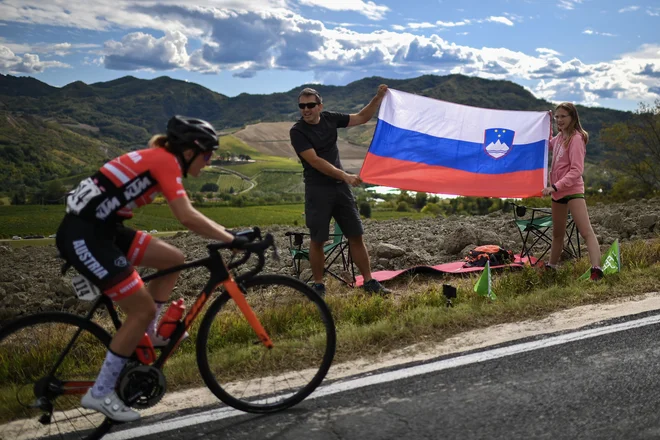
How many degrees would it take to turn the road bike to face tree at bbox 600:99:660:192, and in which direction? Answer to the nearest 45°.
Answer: approximately 45° to its left

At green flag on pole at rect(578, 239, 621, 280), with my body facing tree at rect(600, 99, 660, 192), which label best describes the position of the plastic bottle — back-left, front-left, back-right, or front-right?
back-left

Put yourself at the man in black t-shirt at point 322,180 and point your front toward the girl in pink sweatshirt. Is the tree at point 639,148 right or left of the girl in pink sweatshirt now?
left

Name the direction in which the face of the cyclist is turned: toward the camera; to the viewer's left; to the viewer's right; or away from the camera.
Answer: to the viewer's right

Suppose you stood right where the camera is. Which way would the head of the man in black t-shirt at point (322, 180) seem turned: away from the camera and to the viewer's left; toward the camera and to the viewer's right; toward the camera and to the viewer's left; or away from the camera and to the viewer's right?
toward the camera and to the viewer's left

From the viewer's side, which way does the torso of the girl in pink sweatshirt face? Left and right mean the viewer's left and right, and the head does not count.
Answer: facing the viewer and to the left of the viewer

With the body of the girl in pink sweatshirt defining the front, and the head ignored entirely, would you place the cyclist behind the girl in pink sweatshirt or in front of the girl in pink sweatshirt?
in front

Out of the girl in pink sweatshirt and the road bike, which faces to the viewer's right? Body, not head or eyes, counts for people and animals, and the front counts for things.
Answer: the road bike

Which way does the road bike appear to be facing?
to the viewer's right

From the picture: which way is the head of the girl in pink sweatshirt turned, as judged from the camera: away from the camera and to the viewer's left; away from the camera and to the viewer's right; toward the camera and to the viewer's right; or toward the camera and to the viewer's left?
toward the camera and to the viewer's left

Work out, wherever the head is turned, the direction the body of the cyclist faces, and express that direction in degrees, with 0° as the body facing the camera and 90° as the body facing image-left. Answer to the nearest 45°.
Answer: approximately 270°

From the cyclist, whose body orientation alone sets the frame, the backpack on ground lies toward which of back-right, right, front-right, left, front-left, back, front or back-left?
front-left
